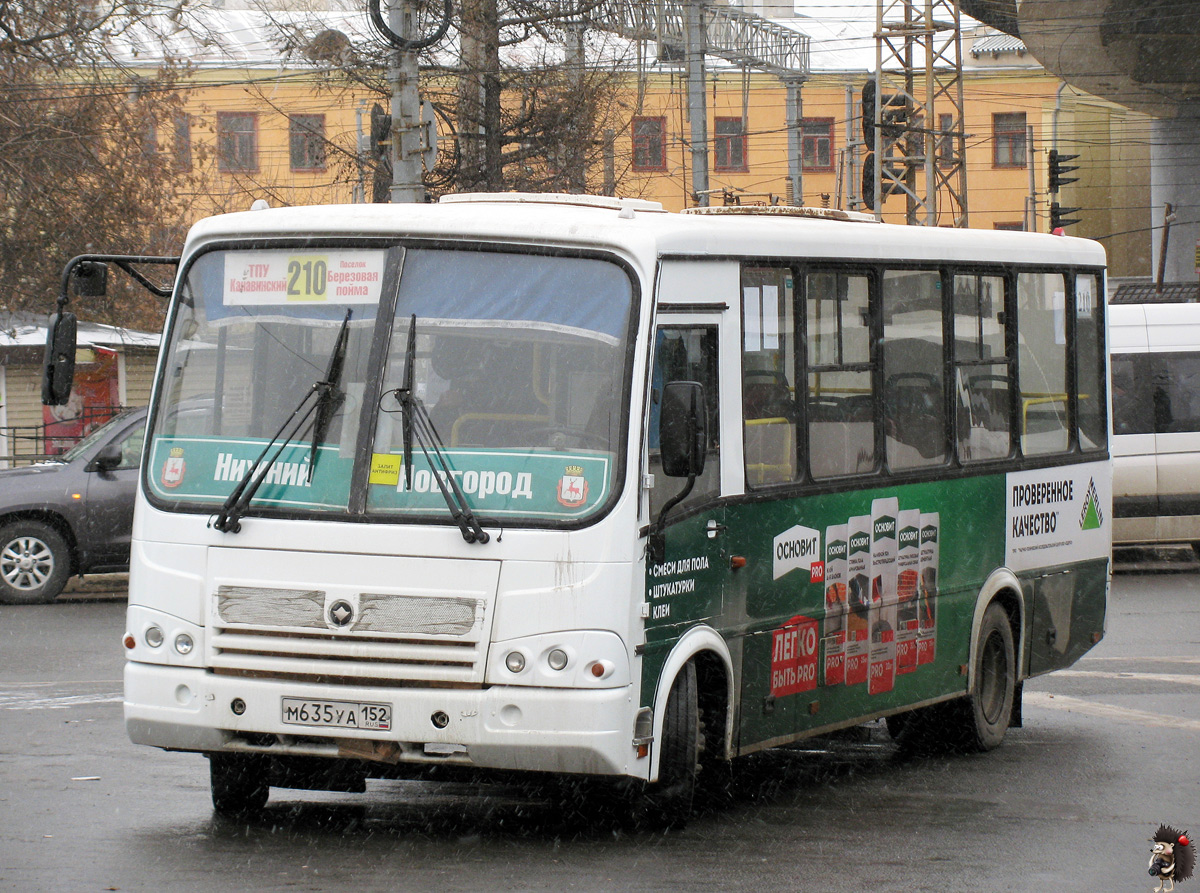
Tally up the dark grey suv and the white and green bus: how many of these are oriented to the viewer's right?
0

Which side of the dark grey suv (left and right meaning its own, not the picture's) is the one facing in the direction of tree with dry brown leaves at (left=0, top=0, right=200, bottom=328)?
right

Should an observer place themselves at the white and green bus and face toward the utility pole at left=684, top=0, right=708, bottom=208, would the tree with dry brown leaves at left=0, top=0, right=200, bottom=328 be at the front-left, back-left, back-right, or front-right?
front-left

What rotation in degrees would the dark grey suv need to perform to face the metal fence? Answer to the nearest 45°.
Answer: approximately 90° to its right

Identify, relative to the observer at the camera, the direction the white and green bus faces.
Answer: facing the viewer and to the left of the viewer

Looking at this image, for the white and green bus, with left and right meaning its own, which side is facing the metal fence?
right

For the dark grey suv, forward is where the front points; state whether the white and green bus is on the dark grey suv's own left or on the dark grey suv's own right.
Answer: on the dark grey suv's own left

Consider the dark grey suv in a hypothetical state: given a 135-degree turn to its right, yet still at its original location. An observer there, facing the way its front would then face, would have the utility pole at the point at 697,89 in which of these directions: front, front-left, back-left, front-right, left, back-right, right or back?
front

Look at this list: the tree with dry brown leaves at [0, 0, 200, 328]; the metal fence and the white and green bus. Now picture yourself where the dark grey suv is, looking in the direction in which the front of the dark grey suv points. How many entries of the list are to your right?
2

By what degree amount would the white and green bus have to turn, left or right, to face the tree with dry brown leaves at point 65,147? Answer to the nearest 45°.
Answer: approximately 135° to its right

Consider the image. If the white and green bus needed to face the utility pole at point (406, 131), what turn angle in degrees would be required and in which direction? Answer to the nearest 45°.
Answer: approximately 135° to its right

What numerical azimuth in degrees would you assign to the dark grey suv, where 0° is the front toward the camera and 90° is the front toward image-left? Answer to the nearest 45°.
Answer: approximately 90°

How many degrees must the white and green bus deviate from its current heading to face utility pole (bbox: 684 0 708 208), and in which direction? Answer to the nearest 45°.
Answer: approximately 135° to its right
